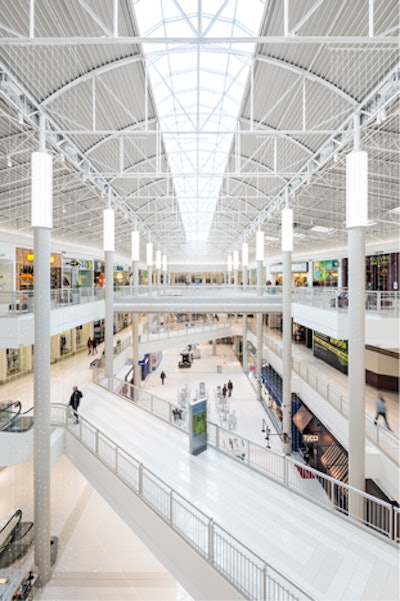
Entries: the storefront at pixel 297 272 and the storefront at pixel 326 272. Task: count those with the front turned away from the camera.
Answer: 0

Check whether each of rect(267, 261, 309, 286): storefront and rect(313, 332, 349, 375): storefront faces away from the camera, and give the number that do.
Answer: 0

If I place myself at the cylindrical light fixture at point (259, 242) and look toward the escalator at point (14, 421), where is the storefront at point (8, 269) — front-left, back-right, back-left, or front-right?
front-right

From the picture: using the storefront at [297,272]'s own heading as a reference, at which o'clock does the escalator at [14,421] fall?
The escalator is roughly at 11 o'clock from the storefront.

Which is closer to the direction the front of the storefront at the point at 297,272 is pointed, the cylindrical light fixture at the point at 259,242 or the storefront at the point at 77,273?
the storefront

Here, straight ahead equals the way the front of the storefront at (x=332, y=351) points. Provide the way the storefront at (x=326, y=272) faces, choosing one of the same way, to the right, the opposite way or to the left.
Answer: the same way

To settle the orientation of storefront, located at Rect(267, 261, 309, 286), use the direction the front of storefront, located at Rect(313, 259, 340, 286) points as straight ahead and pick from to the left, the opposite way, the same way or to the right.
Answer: the same way

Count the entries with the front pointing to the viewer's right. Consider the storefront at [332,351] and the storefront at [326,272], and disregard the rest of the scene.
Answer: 0

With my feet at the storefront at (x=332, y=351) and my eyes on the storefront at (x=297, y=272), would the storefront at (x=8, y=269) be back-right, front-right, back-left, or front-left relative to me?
back-left

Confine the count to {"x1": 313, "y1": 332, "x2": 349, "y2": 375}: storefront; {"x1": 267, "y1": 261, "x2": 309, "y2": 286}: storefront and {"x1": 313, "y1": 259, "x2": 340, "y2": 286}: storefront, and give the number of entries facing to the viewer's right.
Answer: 0

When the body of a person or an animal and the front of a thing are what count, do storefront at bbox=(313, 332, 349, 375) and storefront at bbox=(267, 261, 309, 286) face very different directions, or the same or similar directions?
same or similar directions

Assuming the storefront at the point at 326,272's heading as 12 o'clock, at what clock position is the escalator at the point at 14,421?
The escalator is roughly at 11 o'clock from the storefront.

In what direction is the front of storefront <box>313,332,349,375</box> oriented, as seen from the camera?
facing the viewer and to the left of the viewer

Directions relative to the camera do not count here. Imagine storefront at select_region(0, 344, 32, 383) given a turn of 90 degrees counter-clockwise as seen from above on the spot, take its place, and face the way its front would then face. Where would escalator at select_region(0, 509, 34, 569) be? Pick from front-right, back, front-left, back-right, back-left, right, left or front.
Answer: back-right

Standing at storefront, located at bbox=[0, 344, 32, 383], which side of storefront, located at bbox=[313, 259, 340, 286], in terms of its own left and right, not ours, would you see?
front

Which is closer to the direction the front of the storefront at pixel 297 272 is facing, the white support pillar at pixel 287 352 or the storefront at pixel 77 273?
the storefront

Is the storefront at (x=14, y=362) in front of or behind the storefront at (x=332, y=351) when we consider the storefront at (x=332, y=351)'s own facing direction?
in front

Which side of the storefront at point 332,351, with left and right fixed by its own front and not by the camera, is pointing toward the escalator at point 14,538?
front
